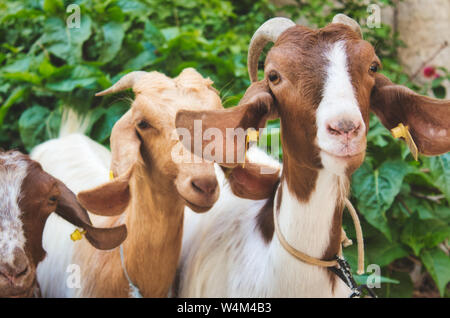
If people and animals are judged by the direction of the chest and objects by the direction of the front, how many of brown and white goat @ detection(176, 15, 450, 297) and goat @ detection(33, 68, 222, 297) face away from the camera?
0

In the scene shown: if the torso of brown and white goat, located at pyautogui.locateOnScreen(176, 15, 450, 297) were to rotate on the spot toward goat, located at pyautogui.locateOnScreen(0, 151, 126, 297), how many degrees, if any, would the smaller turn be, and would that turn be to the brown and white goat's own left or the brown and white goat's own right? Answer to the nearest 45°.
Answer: approximately 135° to the brown and white goat's own right

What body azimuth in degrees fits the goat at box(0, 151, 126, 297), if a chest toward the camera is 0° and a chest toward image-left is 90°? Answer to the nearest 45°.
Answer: approximately 0°

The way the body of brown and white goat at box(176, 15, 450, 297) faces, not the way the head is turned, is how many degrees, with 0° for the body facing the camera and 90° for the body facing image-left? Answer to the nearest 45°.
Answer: approximately 315°

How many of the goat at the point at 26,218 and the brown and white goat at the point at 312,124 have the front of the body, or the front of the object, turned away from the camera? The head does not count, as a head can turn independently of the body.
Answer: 0

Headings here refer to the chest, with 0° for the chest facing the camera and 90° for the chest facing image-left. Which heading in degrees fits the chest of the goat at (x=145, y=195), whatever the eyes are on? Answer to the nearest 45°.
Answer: approximately 315°

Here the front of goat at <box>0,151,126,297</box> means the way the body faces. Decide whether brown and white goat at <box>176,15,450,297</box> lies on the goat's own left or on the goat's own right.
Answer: on the goat's own left
